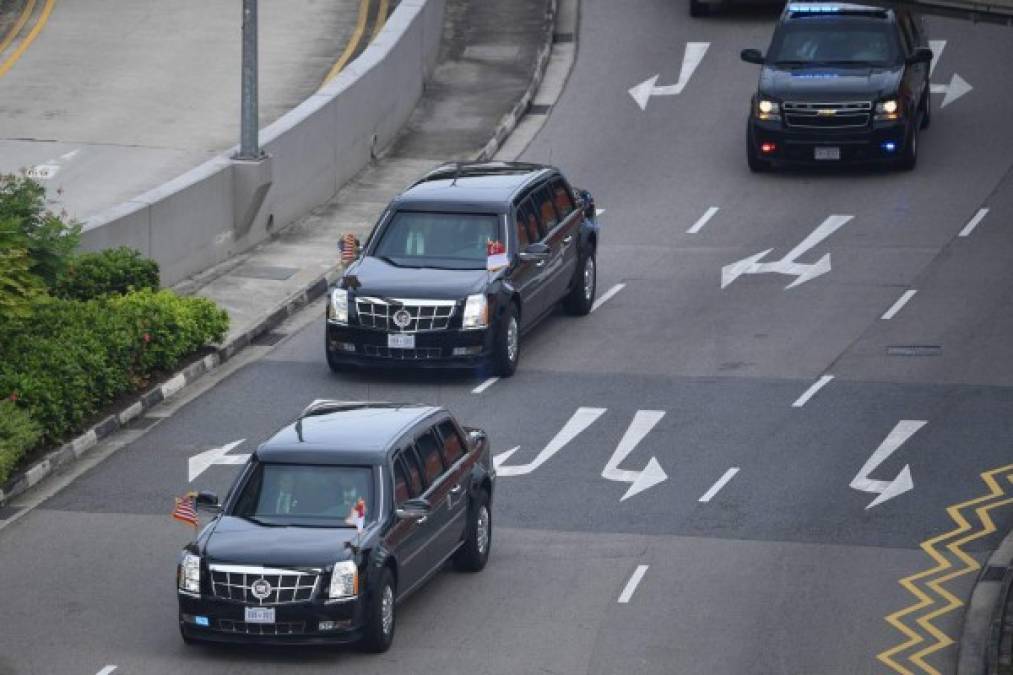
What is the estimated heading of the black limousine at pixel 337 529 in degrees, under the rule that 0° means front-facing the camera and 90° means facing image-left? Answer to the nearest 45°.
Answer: approximately 45°

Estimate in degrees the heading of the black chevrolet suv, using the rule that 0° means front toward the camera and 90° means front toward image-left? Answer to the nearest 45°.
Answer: approximately 0°

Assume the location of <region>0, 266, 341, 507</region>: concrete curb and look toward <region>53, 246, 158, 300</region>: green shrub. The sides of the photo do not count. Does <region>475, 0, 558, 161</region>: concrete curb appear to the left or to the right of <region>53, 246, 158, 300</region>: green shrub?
right

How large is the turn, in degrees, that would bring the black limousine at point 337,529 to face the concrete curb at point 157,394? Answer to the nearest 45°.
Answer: approximately 135° to its right

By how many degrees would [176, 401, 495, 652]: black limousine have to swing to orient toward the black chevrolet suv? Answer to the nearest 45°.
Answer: approximately 180°

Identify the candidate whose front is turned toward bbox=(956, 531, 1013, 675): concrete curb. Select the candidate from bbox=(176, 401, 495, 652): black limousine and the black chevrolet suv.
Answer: the black chevrolet suv

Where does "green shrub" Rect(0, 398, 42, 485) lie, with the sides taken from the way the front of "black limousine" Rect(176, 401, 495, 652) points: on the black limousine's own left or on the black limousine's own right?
on the black limousine's own right

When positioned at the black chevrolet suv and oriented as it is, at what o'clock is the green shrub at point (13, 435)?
The green shrub is roughly at 1 o'clock from the black chevrolet suv.

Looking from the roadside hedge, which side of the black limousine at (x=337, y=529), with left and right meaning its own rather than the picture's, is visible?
right

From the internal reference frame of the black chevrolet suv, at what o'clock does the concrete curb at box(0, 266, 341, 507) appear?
The concrete curb is roughly at 1 o'clock from the black chevrolet suv.

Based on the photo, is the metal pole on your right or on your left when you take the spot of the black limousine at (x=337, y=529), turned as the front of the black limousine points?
on your right
